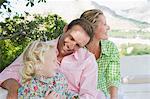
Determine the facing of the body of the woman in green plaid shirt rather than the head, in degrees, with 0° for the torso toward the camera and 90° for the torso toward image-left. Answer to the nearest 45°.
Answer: approximately 0°

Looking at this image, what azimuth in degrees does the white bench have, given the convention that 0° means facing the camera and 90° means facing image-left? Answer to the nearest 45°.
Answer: approximately 0°
